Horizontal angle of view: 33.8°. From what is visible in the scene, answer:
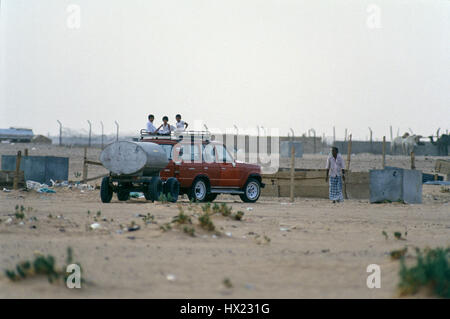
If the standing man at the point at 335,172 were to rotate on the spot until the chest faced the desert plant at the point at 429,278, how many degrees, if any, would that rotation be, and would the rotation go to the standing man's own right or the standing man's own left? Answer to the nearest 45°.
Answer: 0° — they already face it

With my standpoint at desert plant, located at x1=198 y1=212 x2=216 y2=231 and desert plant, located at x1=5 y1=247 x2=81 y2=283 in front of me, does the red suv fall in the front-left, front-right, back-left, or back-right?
back-right

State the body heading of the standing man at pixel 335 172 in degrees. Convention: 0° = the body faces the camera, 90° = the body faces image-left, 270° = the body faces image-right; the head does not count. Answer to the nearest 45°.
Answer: approximately 0°

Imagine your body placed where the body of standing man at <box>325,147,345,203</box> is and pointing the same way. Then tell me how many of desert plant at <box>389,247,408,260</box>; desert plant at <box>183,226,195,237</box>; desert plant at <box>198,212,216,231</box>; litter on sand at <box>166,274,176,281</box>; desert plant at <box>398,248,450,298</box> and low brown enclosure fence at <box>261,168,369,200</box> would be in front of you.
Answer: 5

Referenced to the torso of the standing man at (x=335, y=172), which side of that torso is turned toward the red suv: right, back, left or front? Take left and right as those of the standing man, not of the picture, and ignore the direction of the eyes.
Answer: right

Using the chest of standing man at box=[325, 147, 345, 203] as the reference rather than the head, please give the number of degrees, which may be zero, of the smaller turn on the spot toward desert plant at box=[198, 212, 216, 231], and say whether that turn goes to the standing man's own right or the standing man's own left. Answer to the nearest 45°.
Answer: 0° — they already face it

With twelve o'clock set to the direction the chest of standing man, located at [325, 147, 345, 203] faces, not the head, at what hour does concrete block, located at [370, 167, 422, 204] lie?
The concrete block is roughly at 9 o'clock from the standing man.

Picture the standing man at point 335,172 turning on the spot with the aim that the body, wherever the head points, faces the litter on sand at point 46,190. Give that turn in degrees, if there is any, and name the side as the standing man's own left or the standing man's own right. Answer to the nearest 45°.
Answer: approximately 90° to the standing man's own right

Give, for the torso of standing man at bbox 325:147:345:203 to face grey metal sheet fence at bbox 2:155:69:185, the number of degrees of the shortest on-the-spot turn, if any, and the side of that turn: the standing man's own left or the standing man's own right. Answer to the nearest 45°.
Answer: approximately 90° to the standing man's own right

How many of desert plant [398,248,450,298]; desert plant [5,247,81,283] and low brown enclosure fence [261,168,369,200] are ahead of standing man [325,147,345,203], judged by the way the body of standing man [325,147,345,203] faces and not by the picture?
2

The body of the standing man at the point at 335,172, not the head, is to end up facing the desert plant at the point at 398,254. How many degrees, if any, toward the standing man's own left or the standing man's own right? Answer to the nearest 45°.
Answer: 0° — they already face it

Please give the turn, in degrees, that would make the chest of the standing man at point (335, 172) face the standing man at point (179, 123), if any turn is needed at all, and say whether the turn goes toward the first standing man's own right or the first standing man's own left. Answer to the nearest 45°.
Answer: approximately 90° to the first standing man's own right
